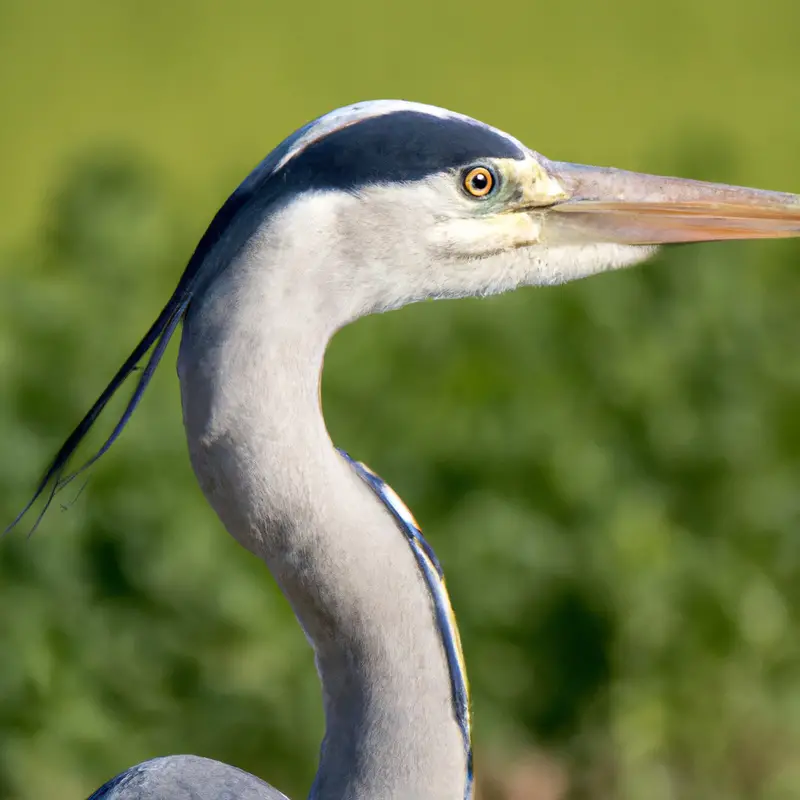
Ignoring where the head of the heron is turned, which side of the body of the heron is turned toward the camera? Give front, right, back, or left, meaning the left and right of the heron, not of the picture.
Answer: right
